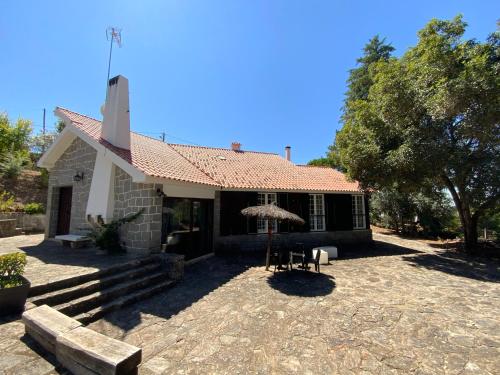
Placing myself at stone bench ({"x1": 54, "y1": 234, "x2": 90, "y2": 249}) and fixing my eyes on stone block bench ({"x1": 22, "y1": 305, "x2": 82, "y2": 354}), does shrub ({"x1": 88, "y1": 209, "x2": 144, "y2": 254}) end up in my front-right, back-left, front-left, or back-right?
front-left

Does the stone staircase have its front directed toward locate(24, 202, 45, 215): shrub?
no

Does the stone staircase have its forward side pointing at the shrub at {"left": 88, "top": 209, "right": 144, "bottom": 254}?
no

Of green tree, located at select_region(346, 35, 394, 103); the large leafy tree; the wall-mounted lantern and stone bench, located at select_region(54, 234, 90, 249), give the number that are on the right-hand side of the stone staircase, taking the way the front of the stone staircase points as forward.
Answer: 0

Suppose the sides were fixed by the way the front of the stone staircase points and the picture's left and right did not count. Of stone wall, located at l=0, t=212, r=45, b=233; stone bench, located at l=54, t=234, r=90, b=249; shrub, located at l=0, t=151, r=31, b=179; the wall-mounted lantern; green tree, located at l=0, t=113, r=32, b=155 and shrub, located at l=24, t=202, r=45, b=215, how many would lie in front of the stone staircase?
0

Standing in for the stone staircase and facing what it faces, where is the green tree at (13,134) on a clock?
The green tree is roughly at 7 o'clock from the stone staircase.
